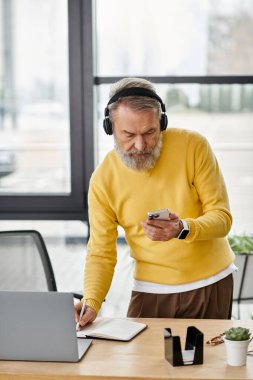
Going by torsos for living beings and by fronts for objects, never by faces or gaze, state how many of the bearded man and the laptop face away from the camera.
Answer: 1

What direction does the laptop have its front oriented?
away from the camera

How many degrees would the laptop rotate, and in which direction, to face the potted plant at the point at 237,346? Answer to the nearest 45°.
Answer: approximately 90° to its right

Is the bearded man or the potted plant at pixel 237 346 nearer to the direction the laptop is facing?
the bearded man

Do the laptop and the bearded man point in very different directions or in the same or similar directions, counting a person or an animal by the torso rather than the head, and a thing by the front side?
very different directions

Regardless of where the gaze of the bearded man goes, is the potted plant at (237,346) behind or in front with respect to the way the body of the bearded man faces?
in front

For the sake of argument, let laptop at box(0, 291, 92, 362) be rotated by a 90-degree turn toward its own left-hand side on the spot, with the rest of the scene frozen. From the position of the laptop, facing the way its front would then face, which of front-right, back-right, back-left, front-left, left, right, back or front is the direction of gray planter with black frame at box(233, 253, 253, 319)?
back-right

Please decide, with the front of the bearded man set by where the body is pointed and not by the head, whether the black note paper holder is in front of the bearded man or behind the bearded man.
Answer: in front

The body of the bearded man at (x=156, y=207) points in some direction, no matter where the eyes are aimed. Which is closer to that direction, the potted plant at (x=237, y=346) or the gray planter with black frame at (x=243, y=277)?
the potted plant

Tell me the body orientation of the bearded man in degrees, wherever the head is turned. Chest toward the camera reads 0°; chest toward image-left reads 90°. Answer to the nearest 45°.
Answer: approximately 0°
